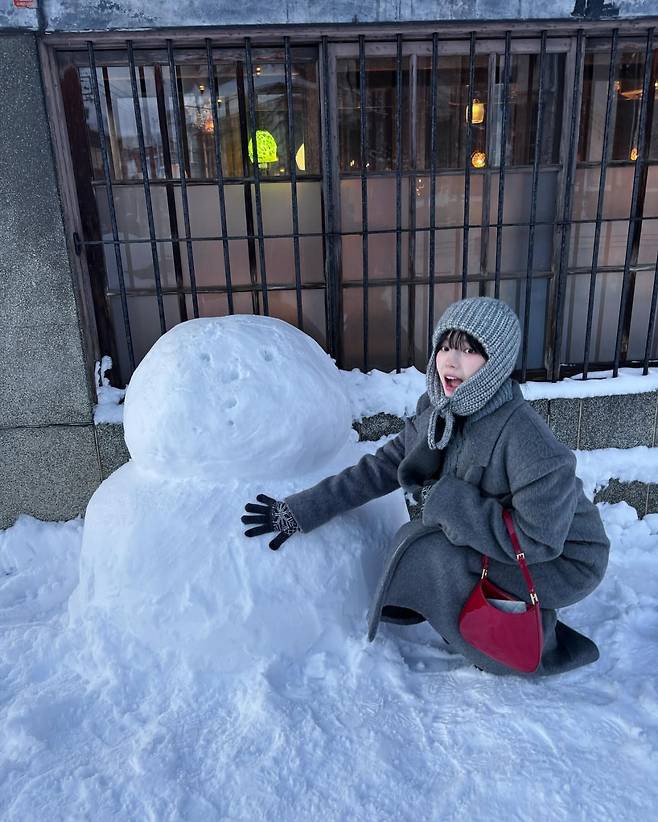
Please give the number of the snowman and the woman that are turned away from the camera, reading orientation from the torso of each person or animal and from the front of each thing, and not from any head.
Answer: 0

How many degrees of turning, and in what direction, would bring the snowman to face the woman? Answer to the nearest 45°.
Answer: approximately 90° to its left

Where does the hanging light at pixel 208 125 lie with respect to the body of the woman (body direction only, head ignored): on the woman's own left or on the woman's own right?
on the woman's own right

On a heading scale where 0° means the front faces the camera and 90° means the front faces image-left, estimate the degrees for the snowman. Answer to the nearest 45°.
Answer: approximately 0°

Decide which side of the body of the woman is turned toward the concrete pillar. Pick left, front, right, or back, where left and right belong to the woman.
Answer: right

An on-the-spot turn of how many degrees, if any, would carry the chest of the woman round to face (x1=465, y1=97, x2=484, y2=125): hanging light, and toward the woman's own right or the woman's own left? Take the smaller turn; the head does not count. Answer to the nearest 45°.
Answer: approximately 135° to the woman's own right

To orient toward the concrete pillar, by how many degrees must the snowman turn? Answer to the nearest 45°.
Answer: approximately 135° to its right

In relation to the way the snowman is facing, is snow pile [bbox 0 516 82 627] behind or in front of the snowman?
behind

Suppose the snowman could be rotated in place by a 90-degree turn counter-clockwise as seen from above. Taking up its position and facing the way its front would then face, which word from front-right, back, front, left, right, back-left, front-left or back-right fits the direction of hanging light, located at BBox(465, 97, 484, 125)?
front-left

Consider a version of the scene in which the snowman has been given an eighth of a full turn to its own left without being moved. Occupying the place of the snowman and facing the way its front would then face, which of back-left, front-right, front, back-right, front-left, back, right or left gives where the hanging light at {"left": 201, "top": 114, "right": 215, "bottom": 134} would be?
back-left

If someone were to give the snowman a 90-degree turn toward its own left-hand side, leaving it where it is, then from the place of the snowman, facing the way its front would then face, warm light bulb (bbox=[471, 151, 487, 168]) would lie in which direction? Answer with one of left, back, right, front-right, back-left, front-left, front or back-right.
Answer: front-left

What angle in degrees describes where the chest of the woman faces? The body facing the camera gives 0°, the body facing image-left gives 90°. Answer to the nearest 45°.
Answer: approximately 45°
